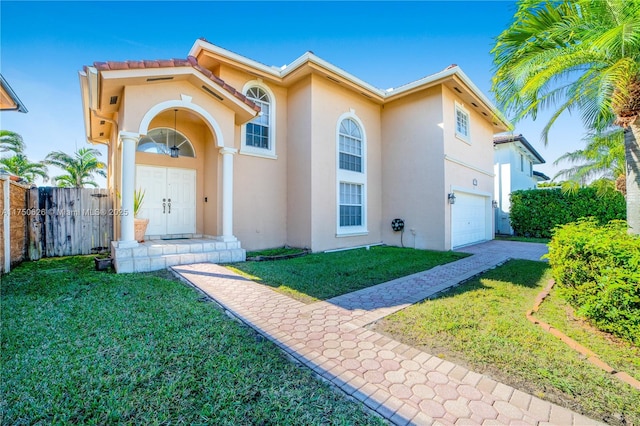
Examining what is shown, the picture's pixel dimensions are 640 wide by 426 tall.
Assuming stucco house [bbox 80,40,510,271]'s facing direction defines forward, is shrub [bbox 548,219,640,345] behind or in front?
in front

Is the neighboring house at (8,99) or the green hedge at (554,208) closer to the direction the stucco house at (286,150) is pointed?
the green hedge

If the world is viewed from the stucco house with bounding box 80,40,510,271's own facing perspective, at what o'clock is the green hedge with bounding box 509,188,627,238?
The green hedge is roughly at 10 o'clock from the stucco house.

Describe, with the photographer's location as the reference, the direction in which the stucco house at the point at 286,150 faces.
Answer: facing the viewer and to the right of the viewer

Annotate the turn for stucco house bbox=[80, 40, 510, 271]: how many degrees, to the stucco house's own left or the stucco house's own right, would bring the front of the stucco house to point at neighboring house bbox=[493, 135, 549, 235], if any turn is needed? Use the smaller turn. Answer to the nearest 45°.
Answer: approximately 90° to the stucco house's own left

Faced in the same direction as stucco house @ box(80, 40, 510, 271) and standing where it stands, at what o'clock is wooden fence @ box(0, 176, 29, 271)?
The wooden fence is roughly at 4 o'clock from the stucco house.

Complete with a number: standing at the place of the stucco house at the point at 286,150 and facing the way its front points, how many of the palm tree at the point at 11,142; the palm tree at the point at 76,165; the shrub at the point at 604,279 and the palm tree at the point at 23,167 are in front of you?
1

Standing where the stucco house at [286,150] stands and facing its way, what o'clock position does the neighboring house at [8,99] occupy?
The neighboring house is roughly at 4 o'clock from the stucco house.
